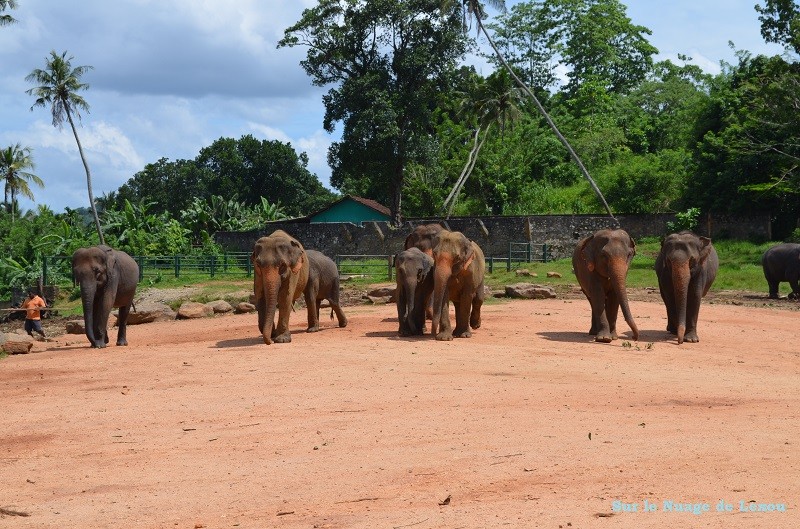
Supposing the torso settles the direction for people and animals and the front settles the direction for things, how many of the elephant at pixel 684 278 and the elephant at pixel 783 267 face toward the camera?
1

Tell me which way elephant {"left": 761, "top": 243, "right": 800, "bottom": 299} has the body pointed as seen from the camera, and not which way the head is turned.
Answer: to the viewer's right

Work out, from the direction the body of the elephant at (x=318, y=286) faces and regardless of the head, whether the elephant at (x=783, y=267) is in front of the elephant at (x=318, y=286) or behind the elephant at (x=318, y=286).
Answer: behind

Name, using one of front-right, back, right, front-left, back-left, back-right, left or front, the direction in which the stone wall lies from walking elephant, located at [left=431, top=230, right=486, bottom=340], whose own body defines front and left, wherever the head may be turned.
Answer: back-right

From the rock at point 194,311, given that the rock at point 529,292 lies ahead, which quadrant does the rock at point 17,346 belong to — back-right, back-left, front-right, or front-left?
back-right

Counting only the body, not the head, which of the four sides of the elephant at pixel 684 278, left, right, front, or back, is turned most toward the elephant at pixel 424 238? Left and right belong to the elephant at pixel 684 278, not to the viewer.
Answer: right

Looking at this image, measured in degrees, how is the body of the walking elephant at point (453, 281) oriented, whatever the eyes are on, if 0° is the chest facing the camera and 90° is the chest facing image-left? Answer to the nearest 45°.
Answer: approximately 45°

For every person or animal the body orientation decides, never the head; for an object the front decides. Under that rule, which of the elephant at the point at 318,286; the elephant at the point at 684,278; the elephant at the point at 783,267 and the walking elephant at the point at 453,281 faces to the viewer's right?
the elephant at the point at 783,267

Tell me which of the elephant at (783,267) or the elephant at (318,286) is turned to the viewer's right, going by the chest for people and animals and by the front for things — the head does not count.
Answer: the elephant at (783,267)

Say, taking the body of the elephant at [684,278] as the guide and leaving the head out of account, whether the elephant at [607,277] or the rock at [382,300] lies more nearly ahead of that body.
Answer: the elephant

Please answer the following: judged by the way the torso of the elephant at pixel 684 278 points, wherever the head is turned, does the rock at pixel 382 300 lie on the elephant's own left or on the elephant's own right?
on the elephant's own right

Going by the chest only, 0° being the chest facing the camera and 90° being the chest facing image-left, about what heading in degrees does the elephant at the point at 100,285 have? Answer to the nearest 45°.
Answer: approximately 45°

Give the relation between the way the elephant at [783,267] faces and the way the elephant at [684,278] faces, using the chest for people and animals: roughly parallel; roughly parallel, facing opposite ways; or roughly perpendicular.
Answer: roughly perpendicular
